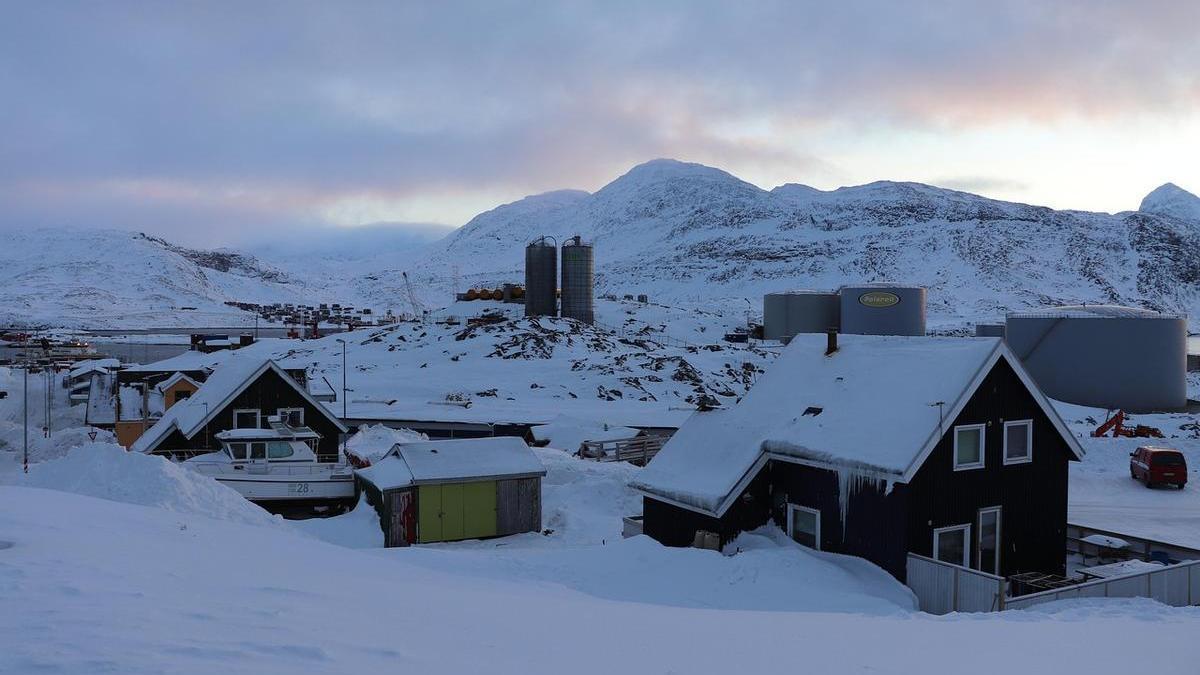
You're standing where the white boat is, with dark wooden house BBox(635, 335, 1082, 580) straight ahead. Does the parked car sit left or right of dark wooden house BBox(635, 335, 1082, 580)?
left

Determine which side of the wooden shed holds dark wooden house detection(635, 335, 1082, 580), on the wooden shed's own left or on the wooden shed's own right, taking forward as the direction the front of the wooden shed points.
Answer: on the wooden shed's own left

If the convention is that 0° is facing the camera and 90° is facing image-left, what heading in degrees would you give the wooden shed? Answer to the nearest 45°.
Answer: approximately 0°

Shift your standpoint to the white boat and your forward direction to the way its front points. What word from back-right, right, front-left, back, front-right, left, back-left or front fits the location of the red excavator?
back

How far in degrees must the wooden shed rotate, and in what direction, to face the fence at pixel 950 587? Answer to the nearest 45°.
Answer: approximately 45° to its left

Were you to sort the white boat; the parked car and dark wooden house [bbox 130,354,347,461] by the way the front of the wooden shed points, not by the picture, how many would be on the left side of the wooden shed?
1

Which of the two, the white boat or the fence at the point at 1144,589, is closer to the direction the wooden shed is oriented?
the fence

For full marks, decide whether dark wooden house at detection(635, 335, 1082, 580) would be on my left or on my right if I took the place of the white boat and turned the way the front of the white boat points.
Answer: on my left

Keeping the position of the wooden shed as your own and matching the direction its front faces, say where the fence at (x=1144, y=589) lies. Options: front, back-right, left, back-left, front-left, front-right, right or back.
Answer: front-left

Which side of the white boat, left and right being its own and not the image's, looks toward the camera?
left

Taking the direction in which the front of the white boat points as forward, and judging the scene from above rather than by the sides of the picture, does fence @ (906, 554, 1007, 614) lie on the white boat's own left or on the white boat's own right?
on the white boat's own left

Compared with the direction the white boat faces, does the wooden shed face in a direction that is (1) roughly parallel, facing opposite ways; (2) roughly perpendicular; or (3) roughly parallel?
roughly perpendicular
